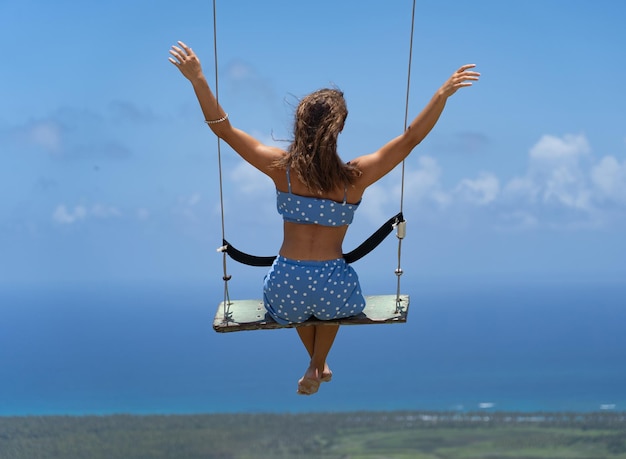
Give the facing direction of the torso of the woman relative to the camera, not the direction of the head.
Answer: away from the camera

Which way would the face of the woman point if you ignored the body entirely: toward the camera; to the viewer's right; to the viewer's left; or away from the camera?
away from the camera
